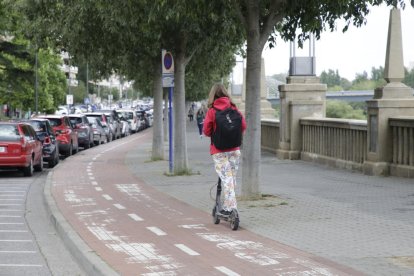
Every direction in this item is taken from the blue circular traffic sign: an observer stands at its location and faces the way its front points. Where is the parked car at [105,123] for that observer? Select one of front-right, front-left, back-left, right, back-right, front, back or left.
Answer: back-right

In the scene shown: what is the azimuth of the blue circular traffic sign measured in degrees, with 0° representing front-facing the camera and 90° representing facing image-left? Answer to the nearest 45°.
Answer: approximately 45°

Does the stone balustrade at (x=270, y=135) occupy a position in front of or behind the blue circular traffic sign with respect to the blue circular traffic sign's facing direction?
behind

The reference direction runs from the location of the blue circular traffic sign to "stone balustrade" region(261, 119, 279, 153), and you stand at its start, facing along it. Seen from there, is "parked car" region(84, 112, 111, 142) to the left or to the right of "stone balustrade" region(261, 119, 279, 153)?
left

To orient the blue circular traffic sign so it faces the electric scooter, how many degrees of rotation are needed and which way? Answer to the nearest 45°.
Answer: approximately 45° to its left

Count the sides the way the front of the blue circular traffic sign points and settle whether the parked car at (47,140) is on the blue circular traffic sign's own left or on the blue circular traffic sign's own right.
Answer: on the blue circular traffic sign's own right

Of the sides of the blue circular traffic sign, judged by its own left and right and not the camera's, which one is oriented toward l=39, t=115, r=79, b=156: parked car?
right

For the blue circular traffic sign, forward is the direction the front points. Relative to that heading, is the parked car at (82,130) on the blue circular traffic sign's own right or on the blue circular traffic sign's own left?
on the blue circular traffic sign's own right
